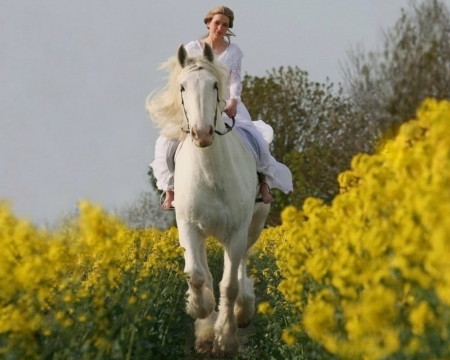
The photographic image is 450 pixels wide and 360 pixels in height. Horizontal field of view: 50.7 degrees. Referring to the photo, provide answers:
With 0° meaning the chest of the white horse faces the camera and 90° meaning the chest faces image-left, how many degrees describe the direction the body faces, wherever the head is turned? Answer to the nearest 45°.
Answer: approximately 0°

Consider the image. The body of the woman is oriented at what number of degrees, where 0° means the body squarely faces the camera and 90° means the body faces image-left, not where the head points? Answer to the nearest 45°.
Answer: approximately 0°
